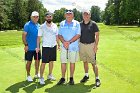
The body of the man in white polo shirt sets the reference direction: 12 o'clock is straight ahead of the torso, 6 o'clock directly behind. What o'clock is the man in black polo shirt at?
The man in black polo shirt is roughly at 9 o'clock from the man in white polo shirt.

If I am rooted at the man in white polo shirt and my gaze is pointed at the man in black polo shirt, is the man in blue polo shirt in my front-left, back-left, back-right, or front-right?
back-left

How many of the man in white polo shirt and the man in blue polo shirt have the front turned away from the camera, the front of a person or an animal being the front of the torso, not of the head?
0

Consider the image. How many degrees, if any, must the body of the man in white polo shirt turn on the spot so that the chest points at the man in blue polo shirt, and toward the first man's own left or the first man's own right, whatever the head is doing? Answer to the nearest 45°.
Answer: approximately 135° to the first man's own right

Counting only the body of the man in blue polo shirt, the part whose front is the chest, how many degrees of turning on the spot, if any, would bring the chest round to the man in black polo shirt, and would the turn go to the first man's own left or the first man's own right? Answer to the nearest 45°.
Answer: approximately 45° to the first man's own left

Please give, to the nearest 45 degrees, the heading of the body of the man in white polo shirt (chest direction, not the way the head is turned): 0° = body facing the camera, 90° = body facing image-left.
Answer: approximately 0°

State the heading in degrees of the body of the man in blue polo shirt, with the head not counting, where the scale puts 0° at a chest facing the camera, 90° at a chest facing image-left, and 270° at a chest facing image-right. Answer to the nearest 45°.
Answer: approximately 315°
